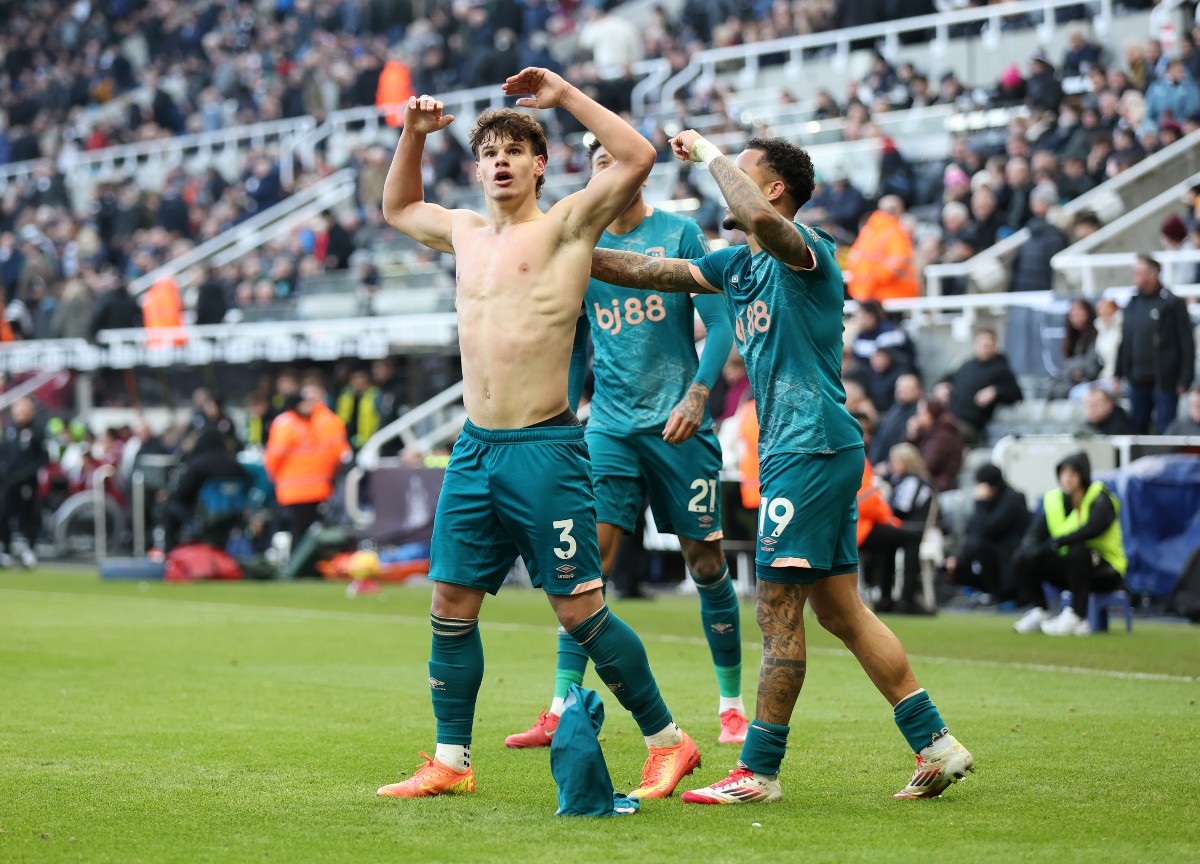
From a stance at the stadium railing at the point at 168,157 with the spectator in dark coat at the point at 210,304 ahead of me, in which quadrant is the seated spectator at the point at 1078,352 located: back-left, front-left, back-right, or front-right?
front-left

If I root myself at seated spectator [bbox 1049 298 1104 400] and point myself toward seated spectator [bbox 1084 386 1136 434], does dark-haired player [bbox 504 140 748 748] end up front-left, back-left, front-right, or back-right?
front-right

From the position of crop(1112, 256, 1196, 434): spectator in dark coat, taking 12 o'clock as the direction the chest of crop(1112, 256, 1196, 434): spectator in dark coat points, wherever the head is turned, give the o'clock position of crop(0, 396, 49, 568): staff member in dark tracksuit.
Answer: crop(0, 396, 49, 568): staff member in dark tracksuit is roughly at 2 o'clock from crop(1112, 256, 1196, 434): spectator in dark coat.

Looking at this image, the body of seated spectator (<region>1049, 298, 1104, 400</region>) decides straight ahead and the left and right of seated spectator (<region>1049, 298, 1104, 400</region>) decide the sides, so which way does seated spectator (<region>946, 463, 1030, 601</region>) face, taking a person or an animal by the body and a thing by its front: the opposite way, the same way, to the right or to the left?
the same way

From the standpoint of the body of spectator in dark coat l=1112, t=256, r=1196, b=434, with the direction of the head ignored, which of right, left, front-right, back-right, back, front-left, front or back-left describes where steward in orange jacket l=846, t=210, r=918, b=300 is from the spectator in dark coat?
right

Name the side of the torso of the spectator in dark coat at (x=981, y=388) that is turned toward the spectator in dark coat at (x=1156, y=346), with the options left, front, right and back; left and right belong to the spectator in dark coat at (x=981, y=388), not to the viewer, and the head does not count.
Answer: left

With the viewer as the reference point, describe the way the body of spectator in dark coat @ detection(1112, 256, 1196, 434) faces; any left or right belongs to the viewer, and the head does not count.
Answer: facing the viewer and to the left of the viewer

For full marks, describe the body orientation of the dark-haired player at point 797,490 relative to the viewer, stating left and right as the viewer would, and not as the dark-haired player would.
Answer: facing to the left of the viewer

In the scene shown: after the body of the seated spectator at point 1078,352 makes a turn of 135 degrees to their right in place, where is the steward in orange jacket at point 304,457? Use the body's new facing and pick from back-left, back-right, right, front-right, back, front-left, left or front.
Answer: left

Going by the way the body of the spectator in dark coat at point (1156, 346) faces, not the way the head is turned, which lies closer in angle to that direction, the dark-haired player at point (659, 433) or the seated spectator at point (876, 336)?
the dark-haired player

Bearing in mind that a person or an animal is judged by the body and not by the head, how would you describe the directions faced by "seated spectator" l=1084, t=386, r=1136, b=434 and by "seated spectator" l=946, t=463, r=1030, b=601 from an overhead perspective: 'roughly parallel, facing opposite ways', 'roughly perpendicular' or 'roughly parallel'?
roughly parallel

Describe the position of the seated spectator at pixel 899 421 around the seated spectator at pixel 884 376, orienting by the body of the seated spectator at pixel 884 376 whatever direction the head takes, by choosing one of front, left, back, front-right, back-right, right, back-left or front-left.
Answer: front-left

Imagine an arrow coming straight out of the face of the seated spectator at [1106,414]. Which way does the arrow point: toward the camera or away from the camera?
toward the camera

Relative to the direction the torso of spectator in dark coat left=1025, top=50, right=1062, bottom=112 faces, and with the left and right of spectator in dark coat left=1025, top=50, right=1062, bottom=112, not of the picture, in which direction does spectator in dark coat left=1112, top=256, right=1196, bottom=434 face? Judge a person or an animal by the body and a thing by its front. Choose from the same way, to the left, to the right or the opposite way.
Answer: the same way

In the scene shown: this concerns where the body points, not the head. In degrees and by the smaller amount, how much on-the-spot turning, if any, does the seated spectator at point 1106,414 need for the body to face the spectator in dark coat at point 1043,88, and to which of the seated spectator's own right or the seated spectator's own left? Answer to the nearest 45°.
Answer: approximately 135° to the seated spectator's own right

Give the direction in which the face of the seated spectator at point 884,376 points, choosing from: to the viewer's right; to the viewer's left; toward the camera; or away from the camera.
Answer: toward the camera

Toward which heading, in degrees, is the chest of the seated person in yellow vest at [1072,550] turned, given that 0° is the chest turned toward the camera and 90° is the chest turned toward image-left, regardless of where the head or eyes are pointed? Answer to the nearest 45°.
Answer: approximately 45°

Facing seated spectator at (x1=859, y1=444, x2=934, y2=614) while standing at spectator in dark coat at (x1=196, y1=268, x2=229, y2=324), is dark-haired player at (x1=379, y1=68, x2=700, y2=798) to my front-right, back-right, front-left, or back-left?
front-right
